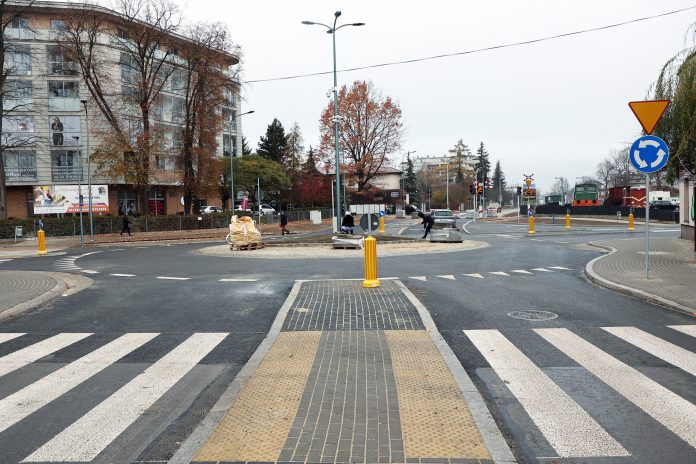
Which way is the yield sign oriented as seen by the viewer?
toward the camera

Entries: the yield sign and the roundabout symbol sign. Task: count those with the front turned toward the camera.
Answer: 2

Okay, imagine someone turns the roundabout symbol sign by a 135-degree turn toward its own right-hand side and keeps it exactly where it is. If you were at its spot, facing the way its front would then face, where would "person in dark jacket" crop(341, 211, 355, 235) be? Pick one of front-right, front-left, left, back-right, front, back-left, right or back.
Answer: front

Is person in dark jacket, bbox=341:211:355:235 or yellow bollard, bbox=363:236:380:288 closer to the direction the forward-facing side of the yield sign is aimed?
the yellow bollard

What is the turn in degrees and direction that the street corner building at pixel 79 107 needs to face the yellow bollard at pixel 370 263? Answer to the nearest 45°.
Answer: approximately 45° to its right

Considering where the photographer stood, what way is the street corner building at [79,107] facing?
facing the viewer and to the right of the viewer

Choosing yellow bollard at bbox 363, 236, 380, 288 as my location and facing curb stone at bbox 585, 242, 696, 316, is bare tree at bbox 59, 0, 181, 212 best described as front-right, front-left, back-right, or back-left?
back-left

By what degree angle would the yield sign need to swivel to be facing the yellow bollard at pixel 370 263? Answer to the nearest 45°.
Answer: approximately 45° to its right

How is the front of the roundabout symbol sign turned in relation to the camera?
facing the viewer

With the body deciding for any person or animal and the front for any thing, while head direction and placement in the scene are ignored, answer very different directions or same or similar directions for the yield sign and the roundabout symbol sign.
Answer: same or similar directions
